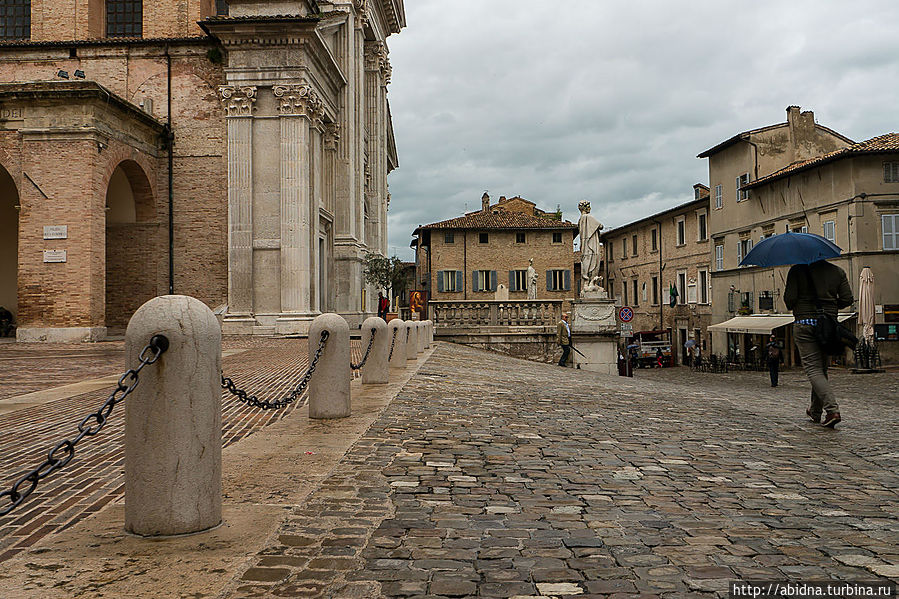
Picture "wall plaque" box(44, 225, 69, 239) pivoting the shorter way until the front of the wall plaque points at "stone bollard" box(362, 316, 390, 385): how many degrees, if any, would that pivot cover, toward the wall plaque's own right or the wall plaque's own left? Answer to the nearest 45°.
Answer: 0° — it already faces it

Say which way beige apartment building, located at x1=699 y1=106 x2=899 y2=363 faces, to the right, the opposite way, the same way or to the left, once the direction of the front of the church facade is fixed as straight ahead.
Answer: the opposite way

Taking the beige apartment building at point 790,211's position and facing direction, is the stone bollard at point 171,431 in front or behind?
in front

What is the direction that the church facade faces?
to the viewer's right

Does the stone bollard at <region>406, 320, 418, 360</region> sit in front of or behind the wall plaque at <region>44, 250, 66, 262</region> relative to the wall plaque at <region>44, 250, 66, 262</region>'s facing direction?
in front

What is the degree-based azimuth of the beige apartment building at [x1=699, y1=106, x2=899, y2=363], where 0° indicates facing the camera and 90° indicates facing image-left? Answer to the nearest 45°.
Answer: approximately 45°

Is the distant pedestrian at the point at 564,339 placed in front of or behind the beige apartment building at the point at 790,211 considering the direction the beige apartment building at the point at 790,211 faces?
in front

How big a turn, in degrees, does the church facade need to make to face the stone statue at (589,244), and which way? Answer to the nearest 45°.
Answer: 0° — it already faces it
